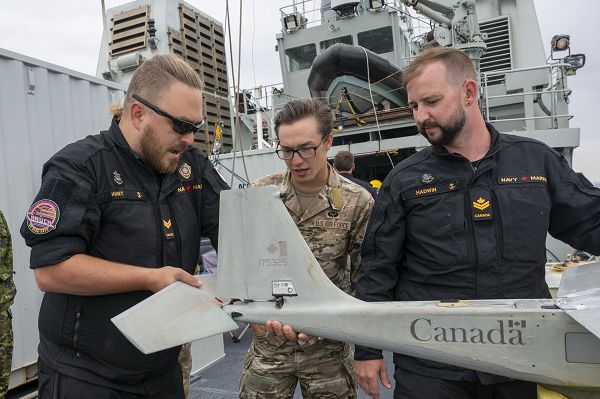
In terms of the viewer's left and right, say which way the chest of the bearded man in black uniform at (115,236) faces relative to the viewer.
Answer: facing the viewer and to the right of the viewer

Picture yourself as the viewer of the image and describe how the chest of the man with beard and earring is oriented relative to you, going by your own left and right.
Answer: facing the viewer

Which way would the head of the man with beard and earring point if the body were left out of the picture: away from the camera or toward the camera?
toward the camera

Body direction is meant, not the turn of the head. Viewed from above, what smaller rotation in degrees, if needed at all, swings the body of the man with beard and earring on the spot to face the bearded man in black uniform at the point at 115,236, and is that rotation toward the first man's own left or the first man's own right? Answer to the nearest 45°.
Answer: approximately 45° to the first man's own right

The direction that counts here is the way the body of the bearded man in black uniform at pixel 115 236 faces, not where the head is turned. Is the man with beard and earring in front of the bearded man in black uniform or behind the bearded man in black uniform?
in front

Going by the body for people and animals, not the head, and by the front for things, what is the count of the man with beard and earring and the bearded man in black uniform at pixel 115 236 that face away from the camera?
0

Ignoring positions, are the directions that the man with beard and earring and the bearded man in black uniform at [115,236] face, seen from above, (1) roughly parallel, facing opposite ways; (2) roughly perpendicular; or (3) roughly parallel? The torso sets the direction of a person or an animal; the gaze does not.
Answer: roughly perpendicular
